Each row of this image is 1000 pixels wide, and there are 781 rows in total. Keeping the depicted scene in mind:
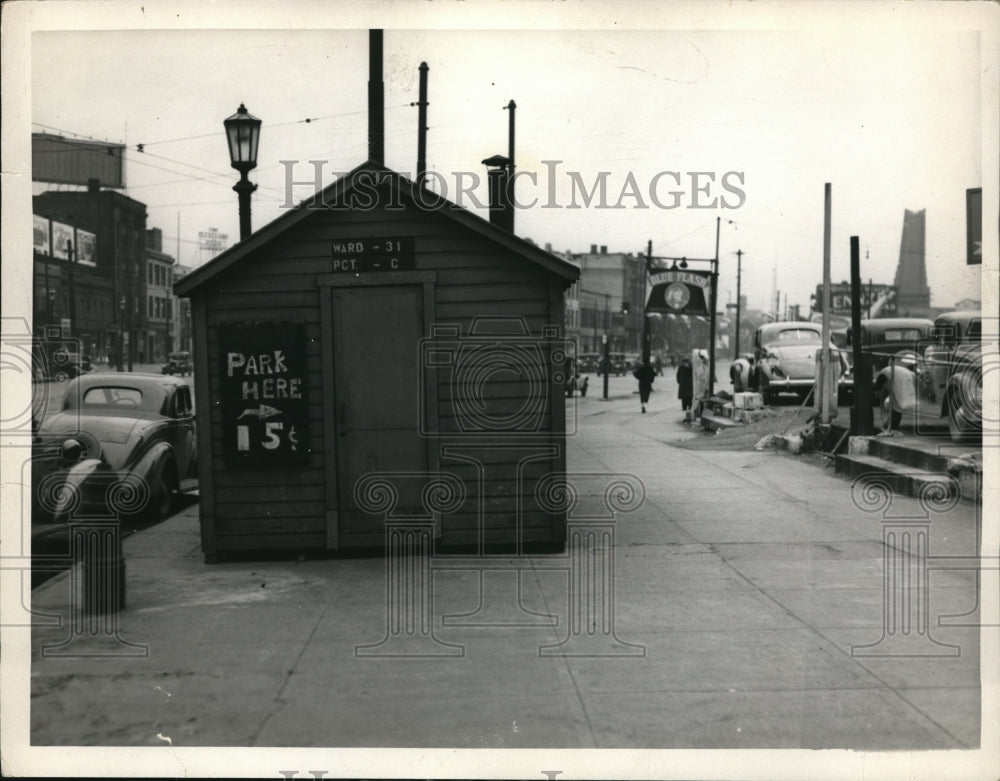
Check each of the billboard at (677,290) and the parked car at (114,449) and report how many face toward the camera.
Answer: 1

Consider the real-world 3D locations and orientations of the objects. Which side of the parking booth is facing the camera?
front

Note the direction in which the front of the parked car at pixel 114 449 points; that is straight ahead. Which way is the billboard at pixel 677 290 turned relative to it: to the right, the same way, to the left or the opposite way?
the opposite way

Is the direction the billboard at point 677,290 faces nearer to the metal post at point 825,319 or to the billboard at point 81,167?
the metal post

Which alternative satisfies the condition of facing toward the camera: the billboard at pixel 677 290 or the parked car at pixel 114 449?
the billboard

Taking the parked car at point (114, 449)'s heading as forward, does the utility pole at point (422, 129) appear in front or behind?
in front

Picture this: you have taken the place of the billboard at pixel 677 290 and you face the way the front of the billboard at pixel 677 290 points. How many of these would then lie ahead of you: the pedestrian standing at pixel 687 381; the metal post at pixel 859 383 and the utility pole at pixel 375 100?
3

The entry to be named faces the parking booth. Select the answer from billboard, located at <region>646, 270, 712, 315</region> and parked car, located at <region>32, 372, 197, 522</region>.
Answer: the billboard

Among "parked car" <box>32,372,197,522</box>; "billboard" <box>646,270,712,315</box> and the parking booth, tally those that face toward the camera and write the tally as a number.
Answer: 2

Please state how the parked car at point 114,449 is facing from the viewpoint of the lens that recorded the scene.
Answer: facing away from the viewer and to the right of the viewer

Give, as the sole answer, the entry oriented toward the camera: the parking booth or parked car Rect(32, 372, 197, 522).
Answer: the parking booth

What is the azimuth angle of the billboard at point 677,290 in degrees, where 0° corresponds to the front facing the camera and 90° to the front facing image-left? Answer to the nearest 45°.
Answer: approximately 0°

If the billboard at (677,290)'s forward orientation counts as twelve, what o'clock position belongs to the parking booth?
The parking booth is roughly at 12 o'clock from the billboard.

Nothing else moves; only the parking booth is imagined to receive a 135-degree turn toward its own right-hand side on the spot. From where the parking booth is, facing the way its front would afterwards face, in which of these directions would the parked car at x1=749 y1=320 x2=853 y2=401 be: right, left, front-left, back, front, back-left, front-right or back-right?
right
